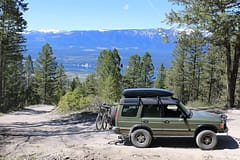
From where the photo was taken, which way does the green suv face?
to the viewer's right

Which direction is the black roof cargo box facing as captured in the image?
to the viewer's right

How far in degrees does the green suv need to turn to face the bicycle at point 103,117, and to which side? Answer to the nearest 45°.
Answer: approximately 135° to its left

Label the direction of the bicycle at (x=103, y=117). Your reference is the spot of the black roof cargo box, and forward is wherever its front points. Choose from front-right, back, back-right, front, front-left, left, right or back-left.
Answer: back-left
